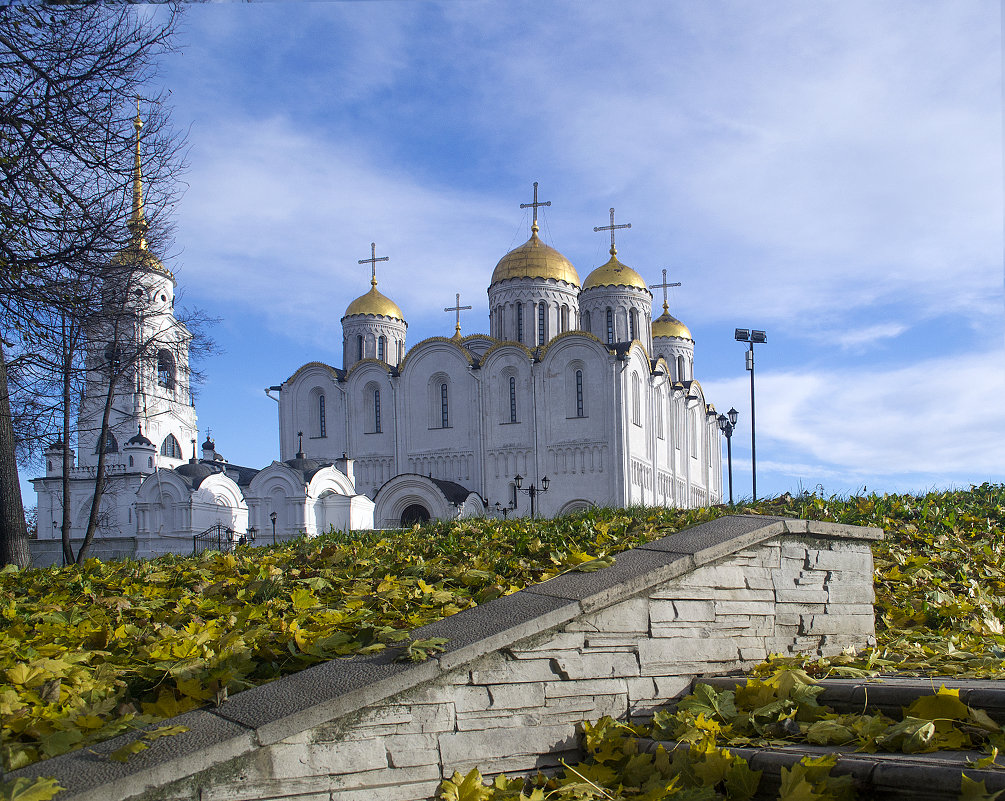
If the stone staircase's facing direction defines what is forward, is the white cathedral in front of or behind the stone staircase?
behind

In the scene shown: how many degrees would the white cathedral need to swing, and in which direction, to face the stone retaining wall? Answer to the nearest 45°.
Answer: approximately 45° to its left

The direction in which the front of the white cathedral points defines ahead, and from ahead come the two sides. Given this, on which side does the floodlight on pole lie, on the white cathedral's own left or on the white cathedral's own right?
on the white cathedral's own left

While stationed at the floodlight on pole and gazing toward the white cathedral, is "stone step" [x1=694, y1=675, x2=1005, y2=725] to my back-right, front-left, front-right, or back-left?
back-left

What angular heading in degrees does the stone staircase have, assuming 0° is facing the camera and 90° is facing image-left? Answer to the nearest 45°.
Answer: approximately 0°

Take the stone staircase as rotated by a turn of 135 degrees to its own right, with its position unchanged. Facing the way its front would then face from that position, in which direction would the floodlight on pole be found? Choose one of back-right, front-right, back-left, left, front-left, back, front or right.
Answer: front-right

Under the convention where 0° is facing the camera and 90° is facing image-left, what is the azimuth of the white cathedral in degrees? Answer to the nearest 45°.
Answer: approximately 45°
